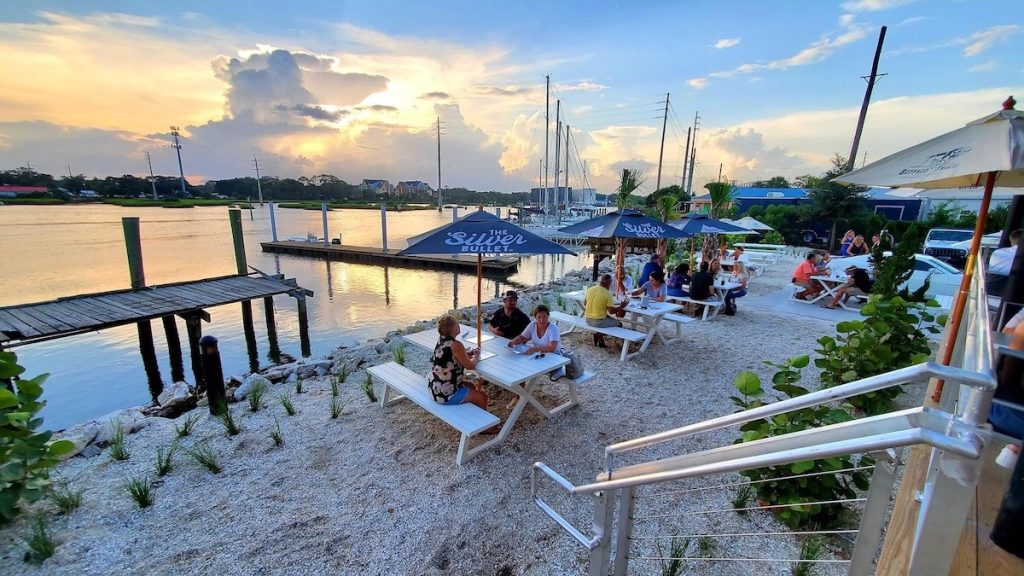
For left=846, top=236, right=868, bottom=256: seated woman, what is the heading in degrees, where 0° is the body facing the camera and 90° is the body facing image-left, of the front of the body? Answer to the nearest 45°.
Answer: approximately 45°

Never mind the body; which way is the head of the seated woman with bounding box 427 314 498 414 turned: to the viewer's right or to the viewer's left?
to the viewer's right

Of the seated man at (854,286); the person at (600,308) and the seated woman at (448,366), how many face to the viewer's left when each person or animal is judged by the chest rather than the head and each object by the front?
1

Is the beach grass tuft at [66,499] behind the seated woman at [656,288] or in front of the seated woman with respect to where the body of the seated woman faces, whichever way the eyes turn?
in front

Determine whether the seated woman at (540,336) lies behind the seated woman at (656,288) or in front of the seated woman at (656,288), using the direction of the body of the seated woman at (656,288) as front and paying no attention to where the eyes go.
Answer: in front

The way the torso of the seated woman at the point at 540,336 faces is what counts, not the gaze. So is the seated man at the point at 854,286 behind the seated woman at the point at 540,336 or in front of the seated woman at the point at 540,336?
behind

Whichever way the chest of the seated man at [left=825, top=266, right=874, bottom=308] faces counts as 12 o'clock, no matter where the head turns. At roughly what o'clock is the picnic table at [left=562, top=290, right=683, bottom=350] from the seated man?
The picnic table is roughly at 10 o'clock from the seated man.

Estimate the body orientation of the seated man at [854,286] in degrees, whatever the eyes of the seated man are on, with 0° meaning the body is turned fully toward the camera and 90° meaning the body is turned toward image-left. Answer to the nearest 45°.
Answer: approximately 90°

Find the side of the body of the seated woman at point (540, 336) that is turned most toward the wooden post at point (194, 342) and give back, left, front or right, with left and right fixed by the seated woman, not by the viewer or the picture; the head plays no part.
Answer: right

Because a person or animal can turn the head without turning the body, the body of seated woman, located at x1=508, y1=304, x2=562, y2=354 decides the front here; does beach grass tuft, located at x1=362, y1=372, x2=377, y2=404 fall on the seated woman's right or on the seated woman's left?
on the seated woman's right
